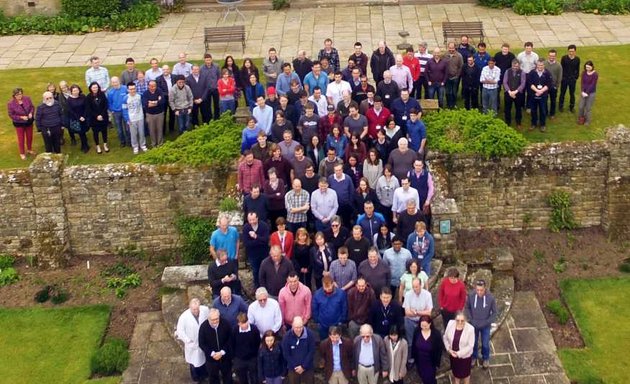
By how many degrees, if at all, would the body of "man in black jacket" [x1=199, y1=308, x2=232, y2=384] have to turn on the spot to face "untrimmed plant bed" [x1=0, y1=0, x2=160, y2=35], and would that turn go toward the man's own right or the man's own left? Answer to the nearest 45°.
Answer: approximately 180°

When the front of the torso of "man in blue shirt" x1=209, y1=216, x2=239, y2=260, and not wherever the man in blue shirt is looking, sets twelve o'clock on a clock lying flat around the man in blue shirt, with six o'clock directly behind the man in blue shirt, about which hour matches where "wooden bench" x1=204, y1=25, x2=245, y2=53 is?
The wooden bench is roughly at 6 o'clock from the man in blue shirt.

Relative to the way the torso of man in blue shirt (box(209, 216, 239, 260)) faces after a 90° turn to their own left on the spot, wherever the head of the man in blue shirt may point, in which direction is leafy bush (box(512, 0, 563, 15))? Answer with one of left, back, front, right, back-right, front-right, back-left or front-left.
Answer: front-left

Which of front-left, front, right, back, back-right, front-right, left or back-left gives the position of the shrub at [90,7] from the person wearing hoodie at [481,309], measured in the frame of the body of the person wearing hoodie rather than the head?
back-right

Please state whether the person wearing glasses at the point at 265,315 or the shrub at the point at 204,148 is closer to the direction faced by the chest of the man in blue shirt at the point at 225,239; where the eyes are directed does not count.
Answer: the person wearing glasses

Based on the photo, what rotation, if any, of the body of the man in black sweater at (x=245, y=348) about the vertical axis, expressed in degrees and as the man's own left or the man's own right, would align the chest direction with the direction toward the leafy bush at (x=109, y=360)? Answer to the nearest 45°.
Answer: approximately 135° to the man's own right

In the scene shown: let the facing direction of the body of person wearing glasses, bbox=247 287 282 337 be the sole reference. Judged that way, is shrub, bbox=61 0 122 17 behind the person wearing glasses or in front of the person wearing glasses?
behind

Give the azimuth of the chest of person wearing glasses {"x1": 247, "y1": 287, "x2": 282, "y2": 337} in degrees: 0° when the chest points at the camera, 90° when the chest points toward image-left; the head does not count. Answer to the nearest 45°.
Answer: approximately 0°
